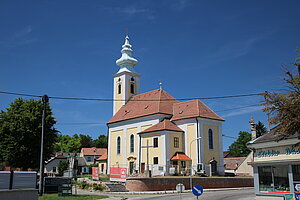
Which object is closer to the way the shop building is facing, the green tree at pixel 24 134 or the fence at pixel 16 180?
the fence

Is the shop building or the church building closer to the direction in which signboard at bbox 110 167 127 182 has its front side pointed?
the shop building

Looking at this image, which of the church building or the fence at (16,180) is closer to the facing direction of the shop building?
the fence

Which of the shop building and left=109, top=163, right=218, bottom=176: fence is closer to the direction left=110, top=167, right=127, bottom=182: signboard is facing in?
the shop building

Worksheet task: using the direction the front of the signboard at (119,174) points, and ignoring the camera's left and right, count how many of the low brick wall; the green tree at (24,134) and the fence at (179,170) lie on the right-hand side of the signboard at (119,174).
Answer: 1
